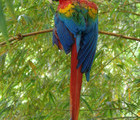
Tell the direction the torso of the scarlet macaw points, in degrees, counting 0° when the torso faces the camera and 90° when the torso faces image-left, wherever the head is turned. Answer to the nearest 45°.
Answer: approximately 180°
